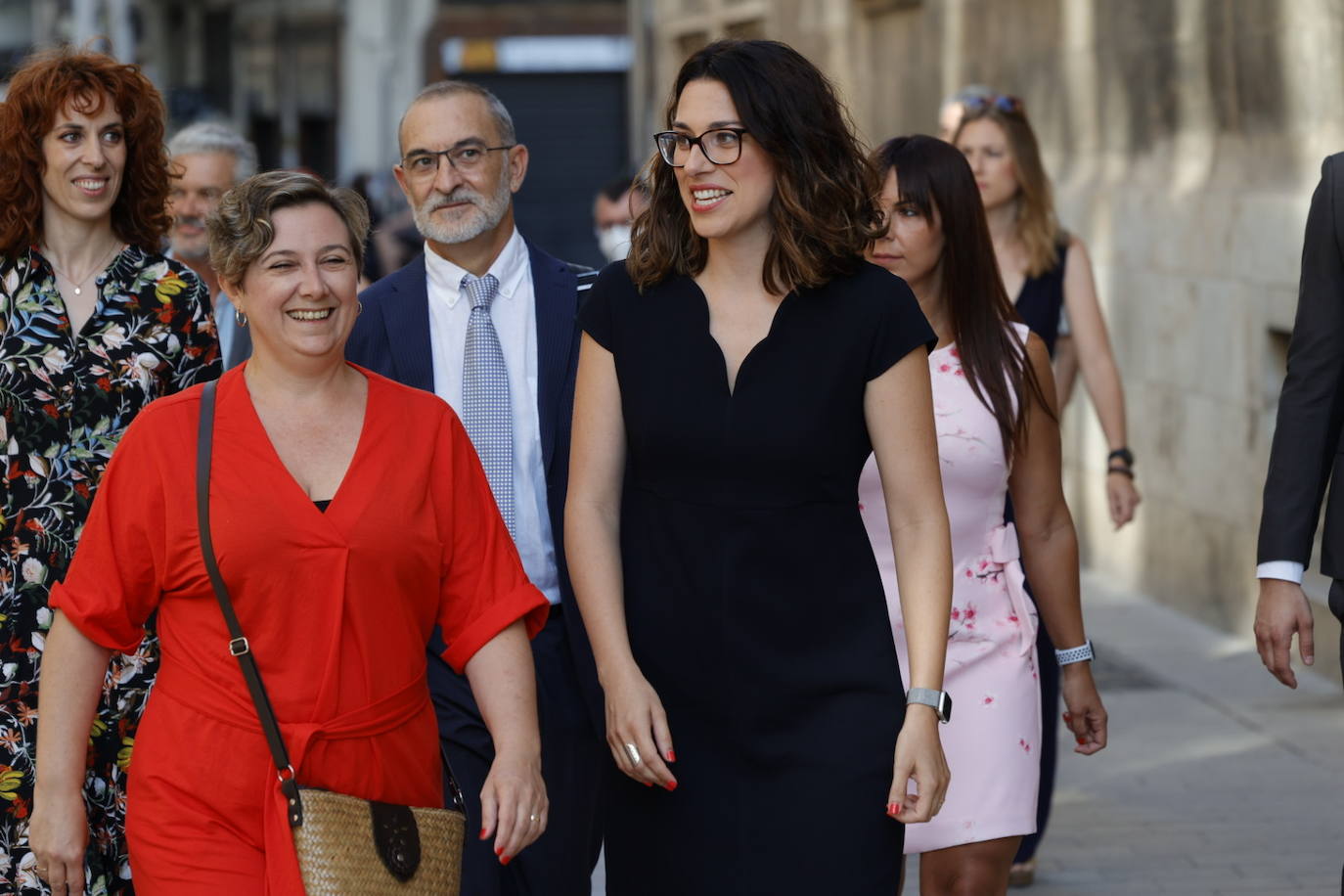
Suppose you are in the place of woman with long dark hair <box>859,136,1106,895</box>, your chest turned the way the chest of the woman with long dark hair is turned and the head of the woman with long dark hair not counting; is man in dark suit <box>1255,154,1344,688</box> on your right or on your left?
on your left

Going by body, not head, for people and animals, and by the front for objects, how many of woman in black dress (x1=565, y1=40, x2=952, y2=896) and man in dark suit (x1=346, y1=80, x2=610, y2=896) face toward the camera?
2

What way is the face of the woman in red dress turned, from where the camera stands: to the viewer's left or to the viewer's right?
to the viewer's right

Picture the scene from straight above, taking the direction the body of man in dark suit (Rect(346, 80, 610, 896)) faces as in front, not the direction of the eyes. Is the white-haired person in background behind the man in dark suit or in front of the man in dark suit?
behind

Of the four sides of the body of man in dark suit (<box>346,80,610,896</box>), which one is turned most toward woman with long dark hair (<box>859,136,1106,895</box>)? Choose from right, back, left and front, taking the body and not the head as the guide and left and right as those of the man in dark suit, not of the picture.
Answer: left

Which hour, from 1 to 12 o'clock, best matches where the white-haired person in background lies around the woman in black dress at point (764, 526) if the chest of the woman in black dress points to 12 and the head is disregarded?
The white-haired person in background is roughly at 5 o'clock from the woman in black dress.

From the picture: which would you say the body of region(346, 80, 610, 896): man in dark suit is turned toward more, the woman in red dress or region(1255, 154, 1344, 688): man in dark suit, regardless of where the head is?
the woman in red dress

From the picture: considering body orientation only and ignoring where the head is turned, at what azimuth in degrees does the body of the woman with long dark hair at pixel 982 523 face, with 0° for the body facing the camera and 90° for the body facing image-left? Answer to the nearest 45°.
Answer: approximately 45°

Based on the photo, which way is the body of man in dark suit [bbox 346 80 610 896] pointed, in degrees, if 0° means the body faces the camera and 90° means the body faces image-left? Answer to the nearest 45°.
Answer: approximately 0°

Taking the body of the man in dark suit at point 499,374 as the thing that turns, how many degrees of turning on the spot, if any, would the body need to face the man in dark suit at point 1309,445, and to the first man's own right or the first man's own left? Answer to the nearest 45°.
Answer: approximately 45° to the first man's own left
